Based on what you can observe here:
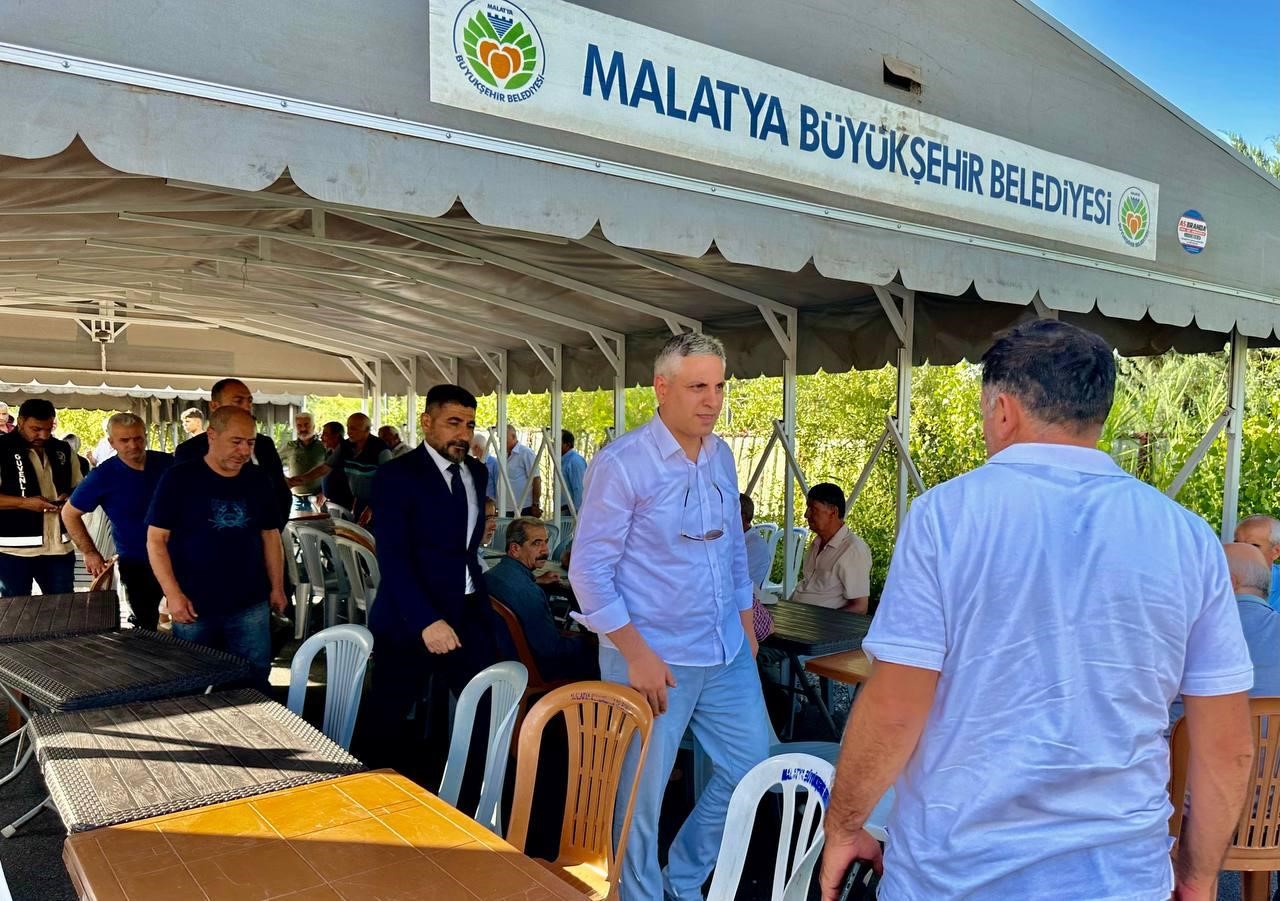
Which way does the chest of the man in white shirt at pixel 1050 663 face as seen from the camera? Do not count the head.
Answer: away from the camera

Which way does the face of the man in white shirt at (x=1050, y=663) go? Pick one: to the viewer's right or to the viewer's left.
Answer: to the viewer's left

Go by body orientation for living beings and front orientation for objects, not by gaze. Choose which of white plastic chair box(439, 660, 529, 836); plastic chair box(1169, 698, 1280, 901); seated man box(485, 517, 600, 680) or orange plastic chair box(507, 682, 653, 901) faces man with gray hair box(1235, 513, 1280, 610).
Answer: the seated man

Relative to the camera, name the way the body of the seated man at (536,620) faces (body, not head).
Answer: to the viewer's right

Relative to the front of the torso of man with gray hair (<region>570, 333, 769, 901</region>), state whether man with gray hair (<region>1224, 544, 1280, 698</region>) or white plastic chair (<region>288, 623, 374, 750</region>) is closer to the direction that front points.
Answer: the man with gray hair
